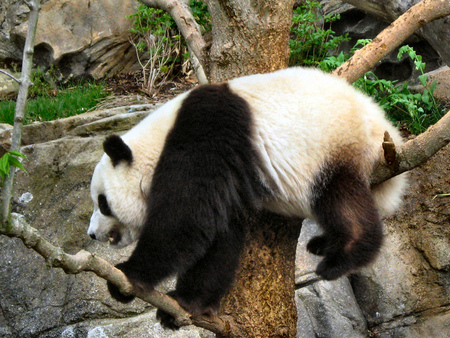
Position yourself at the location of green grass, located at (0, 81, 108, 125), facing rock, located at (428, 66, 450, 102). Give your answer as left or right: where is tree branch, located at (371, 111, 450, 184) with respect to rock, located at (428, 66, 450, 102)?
right

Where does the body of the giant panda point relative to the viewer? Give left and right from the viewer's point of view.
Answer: facing to the left of the viewer

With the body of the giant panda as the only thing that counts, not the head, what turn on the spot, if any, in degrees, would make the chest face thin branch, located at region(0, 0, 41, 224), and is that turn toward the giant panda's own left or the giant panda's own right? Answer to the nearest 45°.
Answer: approximately 45° to the giant panda's own left

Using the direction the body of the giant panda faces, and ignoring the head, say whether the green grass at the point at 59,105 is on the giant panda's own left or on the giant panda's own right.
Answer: on the giant panda's own right

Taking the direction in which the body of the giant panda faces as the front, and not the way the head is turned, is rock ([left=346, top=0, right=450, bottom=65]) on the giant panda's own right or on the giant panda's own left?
on the giant panda's own right

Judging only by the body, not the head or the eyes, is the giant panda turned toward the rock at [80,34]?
no

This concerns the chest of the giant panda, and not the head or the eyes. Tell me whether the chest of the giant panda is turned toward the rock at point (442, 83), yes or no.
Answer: no

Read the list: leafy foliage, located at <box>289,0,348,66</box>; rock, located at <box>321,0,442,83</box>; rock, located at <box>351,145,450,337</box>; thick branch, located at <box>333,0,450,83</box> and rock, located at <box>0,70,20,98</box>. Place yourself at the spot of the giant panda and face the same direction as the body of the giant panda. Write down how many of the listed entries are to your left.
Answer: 0

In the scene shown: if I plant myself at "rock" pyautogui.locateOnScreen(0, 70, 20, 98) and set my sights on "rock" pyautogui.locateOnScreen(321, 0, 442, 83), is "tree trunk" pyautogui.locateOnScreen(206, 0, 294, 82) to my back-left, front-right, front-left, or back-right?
front-right

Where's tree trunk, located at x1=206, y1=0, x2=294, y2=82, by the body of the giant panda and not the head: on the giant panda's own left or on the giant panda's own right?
on the giant panda's own right

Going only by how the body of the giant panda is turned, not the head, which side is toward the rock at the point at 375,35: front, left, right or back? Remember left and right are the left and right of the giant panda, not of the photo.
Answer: right

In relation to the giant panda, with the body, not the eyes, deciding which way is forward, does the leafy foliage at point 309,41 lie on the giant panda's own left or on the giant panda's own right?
on the giant panda's own right
